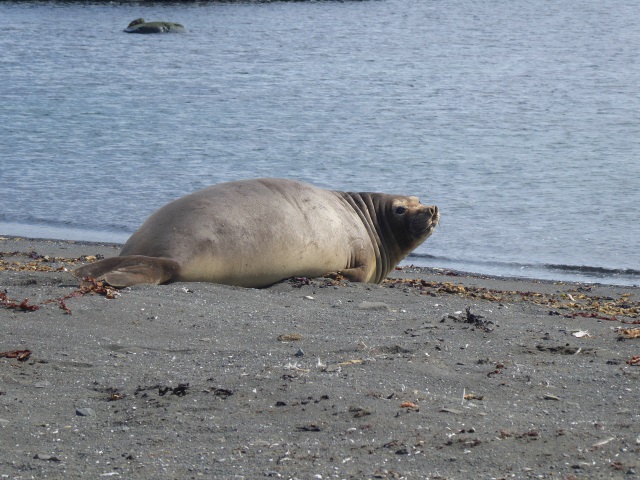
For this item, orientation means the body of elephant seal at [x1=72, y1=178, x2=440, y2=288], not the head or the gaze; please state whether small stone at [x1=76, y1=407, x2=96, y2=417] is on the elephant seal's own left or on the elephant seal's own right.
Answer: on the elephant seal's own right

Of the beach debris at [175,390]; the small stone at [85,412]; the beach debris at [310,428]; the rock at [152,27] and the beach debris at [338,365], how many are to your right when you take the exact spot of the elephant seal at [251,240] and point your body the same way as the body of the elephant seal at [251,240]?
4

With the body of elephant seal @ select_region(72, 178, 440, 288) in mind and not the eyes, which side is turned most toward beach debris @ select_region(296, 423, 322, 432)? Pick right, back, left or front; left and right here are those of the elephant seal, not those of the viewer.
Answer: right

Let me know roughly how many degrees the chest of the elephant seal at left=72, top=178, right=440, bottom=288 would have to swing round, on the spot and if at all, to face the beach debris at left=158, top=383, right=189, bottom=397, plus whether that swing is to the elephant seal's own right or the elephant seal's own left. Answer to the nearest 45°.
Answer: approximately 90° to the elephant seal's own right

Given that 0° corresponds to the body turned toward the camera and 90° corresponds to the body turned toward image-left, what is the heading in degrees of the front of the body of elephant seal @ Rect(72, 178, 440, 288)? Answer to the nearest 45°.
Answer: approximately 270°

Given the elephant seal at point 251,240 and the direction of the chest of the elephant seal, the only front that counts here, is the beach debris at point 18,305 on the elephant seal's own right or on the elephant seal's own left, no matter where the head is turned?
on the elephant seal's own right

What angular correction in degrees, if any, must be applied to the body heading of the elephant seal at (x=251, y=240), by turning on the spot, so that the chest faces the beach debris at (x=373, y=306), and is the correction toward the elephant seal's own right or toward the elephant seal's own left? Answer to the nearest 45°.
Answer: approximately 45° to the elephant seal's own right

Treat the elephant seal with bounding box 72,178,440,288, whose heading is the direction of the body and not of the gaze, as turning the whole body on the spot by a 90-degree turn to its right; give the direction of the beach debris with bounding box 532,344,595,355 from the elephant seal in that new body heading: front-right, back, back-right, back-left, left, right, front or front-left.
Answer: front-left

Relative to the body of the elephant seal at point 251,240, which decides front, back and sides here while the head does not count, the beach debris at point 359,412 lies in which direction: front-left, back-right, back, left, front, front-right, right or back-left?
right

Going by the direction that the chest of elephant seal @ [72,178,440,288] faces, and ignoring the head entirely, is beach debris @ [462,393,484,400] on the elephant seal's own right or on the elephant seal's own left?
on the elephant seal's own right

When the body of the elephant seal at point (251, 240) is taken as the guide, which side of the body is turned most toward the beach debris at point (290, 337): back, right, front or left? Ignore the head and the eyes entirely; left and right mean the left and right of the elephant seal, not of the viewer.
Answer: right

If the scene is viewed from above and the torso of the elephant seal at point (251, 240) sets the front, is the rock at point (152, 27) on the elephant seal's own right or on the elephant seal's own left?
on the elephant seal's own left

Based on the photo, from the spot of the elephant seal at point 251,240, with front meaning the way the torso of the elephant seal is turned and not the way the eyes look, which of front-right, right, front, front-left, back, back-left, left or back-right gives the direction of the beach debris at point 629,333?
front-right

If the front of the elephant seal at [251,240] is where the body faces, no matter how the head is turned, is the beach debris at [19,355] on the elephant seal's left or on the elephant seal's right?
on the elephant seal's right

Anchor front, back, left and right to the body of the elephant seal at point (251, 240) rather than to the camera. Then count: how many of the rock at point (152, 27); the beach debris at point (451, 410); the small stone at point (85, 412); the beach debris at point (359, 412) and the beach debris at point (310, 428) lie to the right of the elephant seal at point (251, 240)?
4
